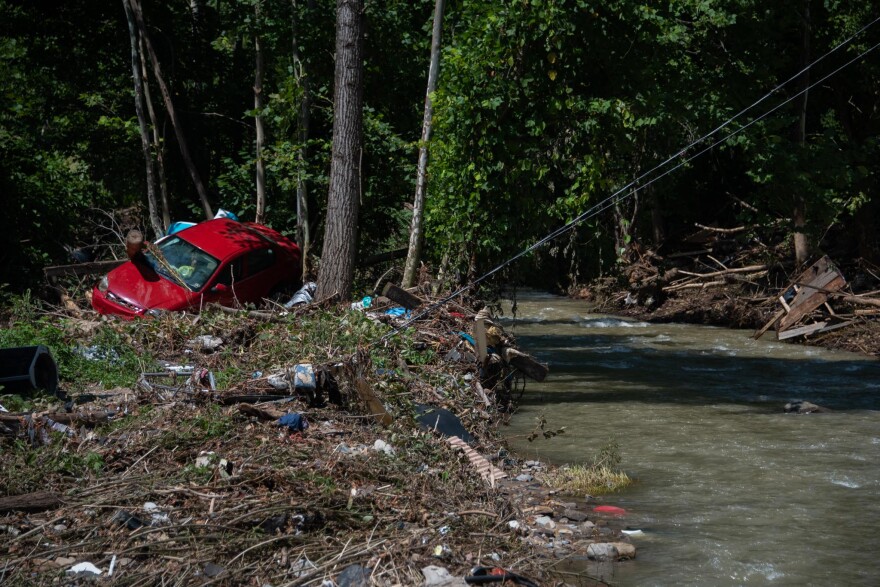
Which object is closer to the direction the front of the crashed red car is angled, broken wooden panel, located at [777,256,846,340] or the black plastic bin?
the black plastic bin

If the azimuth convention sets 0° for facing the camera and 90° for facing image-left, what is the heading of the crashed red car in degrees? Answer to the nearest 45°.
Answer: approximately 45°

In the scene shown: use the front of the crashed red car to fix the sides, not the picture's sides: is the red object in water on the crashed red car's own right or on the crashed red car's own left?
on the crashed red car's own left

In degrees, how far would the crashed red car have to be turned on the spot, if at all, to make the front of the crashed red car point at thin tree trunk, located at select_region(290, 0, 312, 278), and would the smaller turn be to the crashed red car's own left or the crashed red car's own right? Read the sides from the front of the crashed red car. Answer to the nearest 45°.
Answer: approximately 180°

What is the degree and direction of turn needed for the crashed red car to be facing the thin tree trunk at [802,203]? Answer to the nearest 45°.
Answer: approximately 135° to its left

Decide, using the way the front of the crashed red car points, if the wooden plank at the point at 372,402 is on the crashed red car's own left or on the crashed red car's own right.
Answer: on the crashed red car's own left

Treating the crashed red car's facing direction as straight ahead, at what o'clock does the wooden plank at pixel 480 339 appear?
The wooden plank is roughly at 9 o'clock from the crashed red car.

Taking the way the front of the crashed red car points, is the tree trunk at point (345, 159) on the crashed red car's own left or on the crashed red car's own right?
on the crashed red car's own left

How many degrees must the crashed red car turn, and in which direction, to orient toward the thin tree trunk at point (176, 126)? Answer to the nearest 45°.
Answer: approximately 135° to its right

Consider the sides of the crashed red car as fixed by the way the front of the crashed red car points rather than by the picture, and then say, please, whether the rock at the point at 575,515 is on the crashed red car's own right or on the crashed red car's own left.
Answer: on the crashed red car's own left

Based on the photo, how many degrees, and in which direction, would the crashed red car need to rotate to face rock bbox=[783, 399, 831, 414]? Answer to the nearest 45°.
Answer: approximately 90° to its left

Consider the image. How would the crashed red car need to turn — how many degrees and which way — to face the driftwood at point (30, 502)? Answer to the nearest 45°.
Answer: approximately 45° to its left

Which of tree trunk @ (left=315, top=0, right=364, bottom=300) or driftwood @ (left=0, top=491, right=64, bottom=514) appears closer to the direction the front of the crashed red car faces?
the driftwood
